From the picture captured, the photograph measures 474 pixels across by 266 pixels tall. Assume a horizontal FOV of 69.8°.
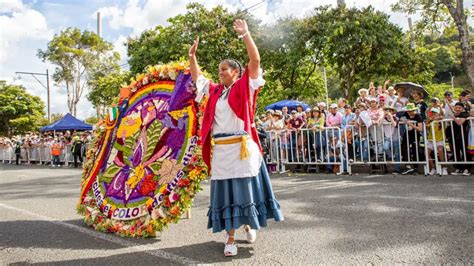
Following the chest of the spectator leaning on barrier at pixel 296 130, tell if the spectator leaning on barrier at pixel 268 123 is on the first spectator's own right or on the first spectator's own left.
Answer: on the first spectator's own right

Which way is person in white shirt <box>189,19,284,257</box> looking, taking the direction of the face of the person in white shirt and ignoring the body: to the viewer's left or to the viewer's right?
to the viewer's left

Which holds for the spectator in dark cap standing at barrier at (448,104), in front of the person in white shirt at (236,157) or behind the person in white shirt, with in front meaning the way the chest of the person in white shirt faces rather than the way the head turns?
behind

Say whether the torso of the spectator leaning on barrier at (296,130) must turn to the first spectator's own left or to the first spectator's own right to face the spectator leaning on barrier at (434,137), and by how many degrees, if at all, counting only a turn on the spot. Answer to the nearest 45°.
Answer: approximately 45° to the first spectator's own left

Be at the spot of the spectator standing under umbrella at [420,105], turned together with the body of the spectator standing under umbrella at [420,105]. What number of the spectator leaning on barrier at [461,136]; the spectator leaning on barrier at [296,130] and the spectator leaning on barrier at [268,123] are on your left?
1

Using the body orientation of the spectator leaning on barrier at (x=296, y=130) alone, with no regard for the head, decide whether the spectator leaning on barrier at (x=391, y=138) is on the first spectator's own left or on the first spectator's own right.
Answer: on the first spectator's own left

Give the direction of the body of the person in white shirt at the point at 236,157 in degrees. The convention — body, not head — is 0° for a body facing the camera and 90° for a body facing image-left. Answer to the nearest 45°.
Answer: approximately 45°

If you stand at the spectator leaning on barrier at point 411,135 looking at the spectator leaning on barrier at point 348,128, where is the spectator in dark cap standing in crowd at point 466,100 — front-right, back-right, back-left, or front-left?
back-right

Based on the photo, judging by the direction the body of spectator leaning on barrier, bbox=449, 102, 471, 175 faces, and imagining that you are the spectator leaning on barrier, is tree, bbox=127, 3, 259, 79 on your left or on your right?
on your right
